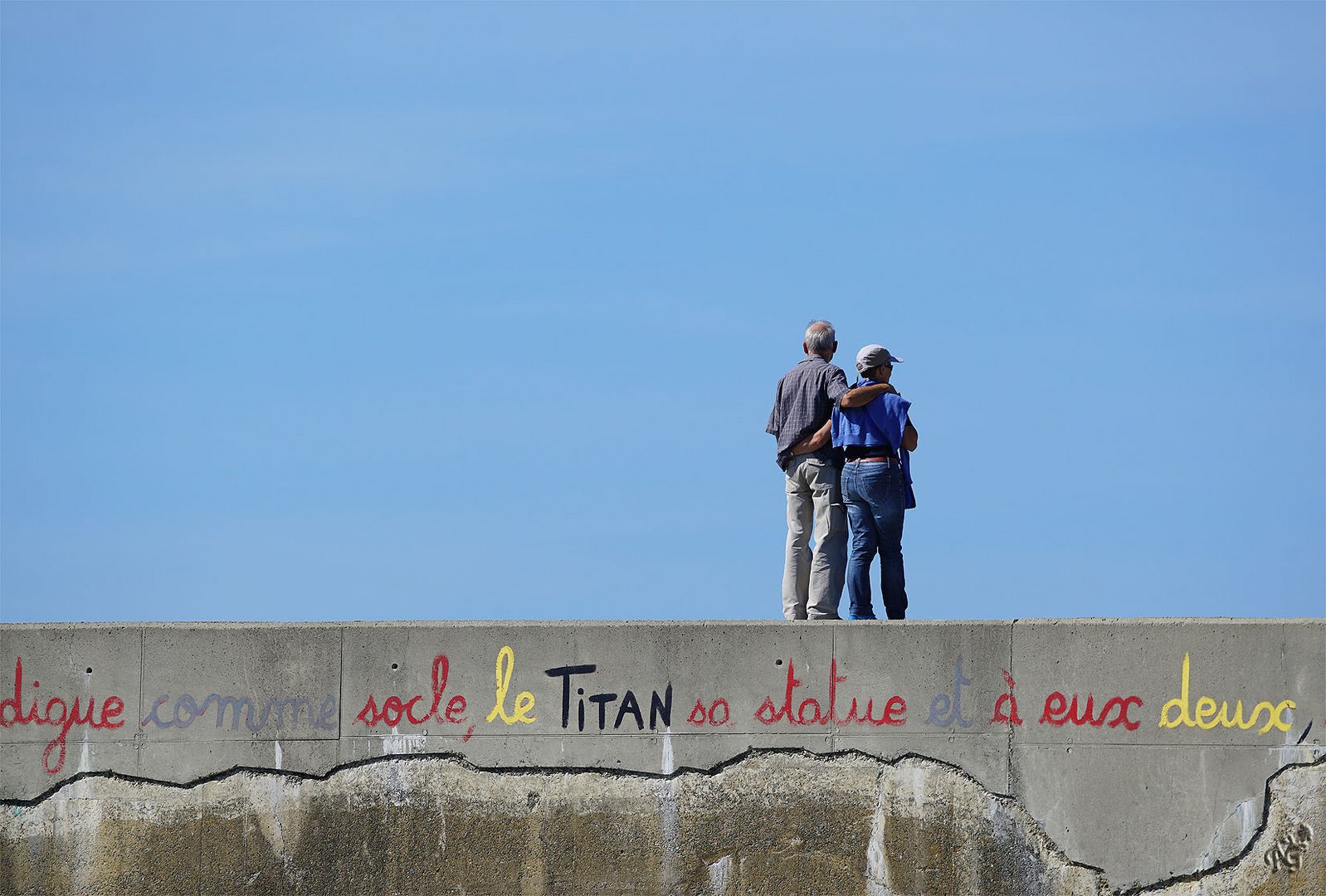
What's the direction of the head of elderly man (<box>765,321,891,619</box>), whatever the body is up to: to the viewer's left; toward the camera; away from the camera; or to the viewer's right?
away from the camera

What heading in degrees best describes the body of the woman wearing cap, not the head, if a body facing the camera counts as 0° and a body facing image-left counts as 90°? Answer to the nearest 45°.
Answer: approximately 225°

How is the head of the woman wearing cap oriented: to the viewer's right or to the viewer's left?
to the viewer's right
